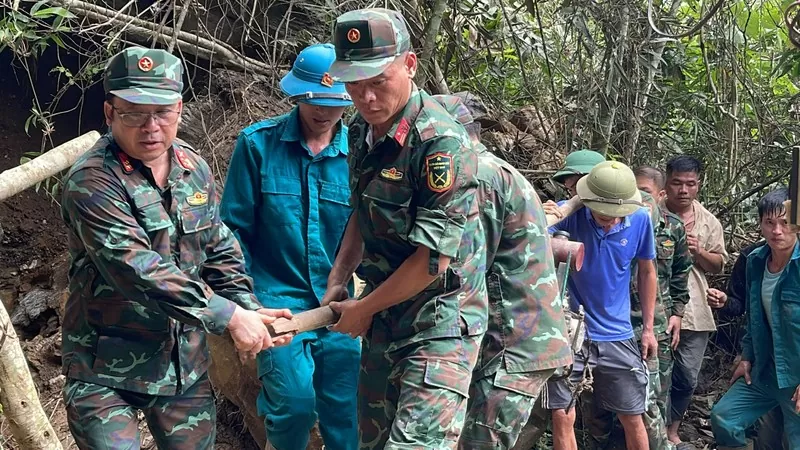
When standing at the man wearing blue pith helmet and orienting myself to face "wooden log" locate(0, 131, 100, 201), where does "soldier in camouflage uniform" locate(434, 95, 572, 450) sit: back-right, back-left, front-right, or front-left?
back-left

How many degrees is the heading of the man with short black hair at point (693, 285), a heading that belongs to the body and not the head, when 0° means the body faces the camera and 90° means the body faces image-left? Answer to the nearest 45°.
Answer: approximately 45°

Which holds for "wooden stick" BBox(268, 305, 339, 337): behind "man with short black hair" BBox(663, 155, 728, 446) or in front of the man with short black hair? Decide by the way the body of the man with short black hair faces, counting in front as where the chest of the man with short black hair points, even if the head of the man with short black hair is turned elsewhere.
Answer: in front

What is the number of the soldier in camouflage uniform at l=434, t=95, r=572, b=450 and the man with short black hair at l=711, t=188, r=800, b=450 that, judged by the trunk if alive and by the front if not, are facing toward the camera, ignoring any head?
1
